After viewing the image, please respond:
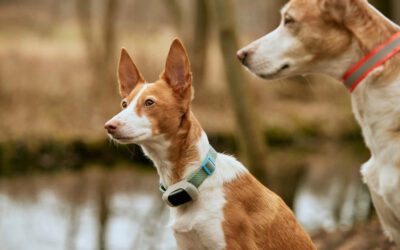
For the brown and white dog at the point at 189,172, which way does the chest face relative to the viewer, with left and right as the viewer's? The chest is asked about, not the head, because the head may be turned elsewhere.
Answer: facing the viewer and to the left of the viewer

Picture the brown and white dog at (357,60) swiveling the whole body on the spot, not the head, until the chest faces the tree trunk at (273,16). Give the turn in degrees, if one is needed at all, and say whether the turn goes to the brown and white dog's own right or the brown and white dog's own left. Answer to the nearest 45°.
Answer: approximately 90° to the brown and white dog's own right

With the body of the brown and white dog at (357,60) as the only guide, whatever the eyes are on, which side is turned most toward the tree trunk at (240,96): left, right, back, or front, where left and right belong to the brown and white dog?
right

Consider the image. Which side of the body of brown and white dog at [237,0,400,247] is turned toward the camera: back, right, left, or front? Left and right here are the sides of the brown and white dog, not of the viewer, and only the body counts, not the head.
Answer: left

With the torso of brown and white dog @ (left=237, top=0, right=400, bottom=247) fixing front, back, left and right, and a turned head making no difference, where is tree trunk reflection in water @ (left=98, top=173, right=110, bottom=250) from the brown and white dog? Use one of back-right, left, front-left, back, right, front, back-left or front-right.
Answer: front-right

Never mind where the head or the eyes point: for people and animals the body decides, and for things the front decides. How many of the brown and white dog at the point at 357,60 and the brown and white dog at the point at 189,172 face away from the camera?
0

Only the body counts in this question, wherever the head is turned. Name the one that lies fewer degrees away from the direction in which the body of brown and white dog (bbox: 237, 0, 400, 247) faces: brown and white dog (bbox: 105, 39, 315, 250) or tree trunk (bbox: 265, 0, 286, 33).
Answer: the brown and white dog

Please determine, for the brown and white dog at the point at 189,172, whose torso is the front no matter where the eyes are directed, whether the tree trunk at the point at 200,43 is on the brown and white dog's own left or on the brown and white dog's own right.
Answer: on the brown and white dog's own right

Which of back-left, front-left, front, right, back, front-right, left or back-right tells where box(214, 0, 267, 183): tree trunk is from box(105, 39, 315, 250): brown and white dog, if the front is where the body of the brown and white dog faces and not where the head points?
back-right
